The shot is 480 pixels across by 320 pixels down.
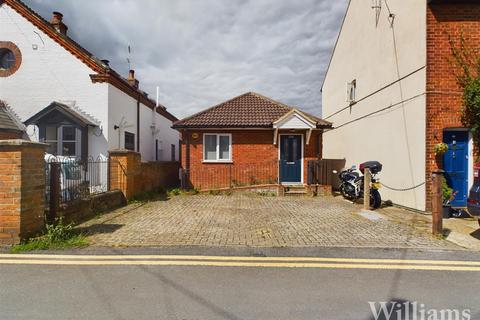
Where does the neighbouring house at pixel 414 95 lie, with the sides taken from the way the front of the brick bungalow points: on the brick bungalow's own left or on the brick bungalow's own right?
on the brick bungalow's own left

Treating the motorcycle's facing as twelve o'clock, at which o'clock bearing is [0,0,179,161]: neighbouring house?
The neighbouring house is roughly at 10 o'clock from the motorcycle.

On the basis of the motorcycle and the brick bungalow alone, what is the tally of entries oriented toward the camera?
1

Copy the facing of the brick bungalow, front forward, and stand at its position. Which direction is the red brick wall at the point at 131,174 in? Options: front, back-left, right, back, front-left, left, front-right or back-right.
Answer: front-right

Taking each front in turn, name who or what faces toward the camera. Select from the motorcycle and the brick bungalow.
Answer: the brick bungalow

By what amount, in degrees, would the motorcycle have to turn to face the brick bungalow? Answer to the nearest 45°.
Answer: approximately 45° to its left

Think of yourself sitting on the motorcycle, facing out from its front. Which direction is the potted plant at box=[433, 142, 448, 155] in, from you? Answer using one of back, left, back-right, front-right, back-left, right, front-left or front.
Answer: back

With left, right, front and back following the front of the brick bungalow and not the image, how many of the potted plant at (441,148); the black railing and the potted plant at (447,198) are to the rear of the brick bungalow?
0

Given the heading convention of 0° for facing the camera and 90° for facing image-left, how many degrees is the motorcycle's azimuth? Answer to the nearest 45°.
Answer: approximately 135°

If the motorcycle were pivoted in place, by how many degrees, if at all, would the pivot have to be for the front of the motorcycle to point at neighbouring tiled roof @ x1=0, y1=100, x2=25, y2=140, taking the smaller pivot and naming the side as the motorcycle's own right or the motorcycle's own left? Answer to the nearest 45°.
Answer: approximately 45° to the motorcycle's own left

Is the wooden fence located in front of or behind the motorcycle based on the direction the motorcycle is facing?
in front

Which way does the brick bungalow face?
toward the camera

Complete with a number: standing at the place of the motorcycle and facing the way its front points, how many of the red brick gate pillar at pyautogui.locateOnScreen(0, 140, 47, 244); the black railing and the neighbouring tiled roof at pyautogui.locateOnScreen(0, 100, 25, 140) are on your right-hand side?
0

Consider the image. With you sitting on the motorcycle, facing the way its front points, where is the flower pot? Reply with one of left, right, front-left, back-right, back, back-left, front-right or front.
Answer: back

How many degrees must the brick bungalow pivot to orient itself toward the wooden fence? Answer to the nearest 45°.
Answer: approximately 90° to its left
